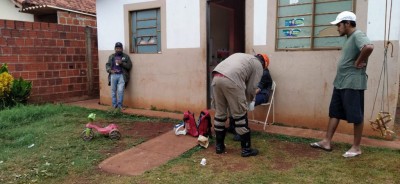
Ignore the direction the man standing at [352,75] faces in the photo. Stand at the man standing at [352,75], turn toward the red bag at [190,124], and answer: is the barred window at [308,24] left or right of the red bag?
right

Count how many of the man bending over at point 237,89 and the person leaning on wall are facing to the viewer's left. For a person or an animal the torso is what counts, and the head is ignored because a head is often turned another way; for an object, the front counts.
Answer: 0

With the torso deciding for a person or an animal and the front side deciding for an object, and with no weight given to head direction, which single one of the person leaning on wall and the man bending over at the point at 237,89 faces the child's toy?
the person leaning on wall

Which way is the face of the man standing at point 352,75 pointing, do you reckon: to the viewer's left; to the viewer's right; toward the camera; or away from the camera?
to the viewer's left

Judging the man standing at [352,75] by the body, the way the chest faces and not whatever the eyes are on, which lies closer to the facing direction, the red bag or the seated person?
the red bag

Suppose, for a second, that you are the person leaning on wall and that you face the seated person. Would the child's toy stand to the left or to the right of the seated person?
right

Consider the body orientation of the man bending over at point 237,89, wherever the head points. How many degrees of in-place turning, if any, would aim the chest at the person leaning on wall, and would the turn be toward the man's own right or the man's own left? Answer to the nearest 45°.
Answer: approximately 90° to the man's own left

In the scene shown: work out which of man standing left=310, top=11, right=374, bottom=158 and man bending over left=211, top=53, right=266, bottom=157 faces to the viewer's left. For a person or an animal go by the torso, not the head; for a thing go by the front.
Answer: man standing left=310, top=11, right=374, bottom=158

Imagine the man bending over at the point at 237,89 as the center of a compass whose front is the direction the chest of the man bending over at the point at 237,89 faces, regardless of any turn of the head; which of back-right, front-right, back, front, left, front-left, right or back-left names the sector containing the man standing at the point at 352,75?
front-right

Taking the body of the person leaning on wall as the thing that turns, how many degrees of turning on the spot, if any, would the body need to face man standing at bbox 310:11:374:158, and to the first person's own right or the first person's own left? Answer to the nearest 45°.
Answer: approximately 45° to the first person's own left

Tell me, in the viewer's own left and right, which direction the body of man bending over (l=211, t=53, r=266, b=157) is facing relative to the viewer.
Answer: facing away from the viewer and to the right of the viewer

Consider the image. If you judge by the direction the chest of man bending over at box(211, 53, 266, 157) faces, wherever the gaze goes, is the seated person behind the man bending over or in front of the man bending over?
in front

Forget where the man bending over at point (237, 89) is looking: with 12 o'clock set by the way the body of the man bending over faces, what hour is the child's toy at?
The child's toy is roughly at 8 o'clock from the man bending over.

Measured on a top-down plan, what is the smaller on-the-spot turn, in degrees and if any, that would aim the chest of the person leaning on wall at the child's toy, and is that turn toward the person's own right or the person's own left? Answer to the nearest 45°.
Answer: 0° — they already face it

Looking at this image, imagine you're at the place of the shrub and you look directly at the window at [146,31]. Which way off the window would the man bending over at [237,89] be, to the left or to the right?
right
